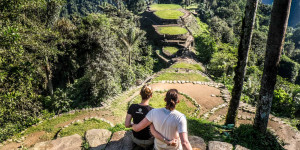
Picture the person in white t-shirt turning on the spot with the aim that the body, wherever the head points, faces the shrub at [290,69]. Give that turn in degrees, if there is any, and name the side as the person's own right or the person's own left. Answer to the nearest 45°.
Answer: approximately 45° to the person's own right

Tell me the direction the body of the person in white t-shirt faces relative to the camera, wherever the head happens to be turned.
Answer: away from the camera

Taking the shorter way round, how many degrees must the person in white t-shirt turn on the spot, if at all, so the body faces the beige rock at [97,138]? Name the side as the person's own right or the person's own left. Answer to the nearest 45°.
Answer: approximately 45° to the person's own left

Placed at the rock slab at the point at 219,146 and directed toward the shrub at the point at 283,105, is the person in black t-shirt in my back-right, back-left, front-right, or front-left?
back-left

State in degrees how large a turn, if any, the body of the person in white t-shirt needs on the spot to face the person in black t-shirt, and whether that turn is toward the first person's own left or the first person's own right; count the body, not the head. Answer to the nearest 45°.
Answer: approximately 45° to the first person's own left

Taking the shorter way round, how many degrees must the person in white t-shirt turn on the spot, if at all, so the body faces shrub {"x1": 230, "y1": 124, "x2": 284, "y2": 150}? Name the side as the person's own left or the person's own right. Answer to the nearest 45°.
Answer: approximately 45° to the person's own right

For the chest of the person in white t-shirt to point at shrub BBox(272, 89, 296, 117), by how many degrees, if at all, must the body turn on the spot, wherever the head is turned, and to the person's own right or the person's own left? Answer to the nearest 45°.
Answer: approximately 45° to the person's own right

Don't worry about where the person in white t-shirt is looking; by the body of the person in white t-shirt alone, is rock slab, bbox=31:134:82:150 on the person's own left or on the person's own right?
on the person's own left
